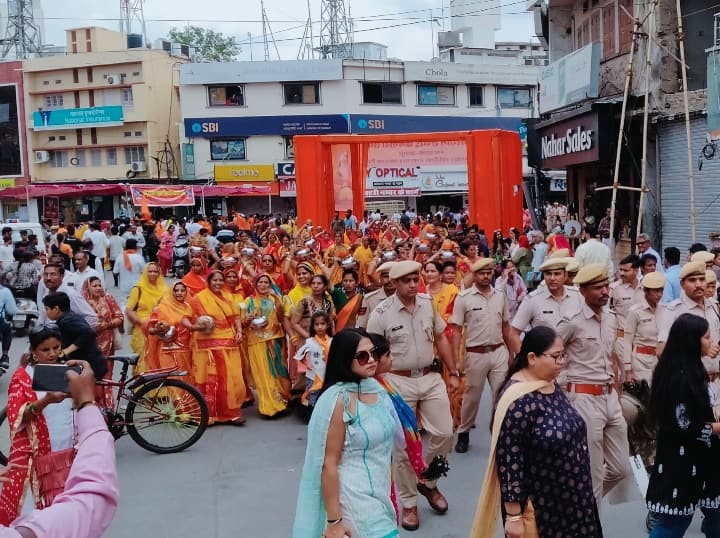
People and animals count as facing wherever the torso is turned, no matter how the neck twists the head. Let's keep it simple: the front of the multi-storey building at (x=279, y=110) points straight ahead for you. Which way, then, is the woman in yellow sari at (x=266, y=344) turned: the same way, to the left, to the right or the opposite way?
the same way

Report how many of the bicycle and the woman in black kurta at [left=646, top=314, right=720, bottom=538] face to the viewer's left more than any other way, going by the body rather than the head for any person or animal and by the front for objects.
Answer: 1

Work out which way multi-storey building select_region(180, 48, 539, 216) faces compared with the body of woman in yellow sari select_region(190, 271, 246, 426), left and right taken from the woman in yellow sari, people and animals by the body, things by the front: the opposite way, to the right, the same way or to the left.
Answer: the same way

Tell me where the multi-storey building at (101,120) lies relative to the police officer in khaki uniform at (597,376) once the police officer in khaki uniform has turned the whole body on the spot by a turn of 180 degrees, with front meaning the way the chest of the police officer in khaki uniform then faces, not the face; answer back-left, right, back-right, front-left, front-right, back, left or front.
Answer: front

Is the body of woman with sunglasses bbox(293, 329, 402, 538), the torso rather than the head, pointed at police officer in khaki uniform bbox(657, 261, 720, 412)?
no

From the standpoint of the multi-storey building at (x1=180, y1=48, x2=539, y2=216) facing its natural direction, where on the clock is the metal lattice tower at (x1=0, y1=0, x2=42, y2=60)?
The metal lattice tower is roughly at 4 o'clock from the multi-storey building.

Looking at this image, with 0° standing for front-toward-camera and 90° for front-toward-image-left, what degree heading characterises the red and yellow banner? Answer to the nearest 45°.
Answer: approximately 0°

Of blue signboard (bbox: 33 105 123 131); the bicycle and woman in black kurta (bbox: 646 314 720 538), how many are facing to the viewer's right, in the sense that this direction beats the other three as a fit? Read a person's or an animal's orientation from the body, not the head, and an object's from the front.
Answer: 1

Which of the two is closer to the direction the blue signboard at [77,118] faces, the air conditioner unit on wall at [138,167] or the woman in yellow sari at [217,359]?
the woman in yellow sari

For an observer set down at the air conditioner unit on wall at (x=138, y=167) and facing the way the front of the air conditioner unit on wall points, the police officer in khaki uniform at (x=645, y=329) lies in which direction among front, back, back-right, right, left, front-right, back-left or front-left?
front

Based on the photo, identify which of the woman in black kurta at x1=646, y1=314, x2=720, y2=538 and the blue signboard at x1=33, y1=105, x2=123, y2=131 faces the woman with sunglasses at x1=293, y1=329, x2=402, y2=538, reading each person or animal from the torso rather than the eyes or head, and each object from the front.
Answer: the blue signboard

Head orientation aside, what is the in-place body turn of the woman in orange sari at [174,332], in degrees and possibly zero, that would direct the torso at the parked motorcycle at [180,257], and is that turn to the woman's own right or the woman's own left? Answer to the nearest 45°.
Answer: approximately 135° to the woman's own left

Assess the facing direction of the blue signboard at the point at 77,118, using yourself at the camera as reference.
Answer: facing the viewer

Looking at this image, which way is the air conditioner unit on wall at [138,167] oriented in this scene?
toward the camera

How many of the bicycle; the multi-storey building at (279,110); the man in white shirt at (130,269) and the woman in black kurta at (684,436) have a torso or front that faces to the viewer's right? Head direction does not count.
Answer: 1

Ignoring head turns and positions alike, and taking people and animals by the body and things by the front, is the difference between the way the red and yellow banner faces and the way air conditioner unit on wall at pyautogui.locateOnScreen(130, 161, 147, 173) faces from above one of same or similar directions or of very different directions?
same or similar directions

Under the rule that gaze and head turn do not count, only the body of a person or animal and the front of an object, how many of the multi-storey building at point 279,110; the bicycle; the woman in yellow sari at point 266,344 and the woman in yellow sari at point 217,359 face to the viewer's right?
0

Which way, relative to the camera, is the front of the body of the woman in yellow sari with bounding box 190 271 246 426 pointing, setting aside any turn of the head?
toward the camera
